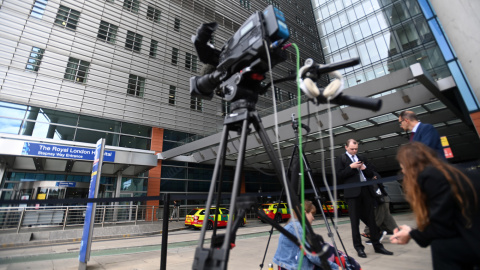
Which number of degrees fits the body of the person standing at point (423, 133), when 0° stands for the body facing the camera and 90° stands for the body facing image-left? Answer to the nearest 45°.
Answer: approximately 90°

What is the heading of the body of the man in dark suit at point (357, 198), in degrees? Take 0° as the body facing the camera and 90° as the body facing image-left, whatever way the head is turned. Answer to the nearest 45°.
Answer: approximately 315°

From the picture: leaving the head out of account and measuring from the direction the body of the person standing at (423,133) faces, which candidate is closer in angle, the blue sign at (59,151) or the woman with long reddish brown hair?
the blue sign

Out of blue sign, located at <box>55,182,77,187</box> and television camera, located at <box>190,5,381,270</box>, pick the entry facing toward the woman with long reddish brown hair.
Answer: the blue sign

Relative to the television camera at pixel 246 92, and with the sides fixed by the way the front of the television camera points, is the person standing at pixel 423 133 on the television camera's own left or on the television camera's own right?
on the television camera's own right

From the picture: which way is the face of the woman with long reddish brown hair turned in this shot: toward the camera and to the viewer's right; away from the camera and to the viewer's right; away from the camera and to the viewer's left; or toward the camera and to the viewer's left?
away from the camera and to the viewer's left

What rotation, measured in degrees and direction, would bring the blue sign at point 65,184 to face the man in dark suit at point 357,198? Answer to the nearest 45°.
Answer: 0° — it already faces them

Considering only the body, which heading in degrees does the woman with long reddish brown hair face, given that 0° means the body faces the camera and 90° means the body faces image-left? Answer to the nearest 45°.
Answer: approximately 90°

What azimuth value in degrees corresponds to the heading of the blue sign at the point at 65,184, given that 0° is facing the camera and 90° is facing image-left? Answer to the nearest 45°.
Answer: approximately 0°

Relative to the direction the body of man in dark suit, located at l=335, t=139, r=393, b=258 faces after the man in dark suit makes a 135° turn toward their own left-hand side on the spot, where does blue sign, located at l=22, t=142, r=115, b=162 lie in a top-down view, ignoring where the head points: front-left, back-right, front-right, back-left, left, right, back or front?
left

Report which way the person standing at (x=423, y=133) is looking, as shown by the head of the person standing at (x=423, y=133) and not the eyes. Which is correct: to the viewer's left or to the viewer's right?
to the viewer's left

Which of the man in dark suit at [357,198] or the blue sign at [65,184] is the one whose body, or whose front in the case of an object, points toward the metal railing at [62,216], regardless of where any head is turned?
the blue sign
